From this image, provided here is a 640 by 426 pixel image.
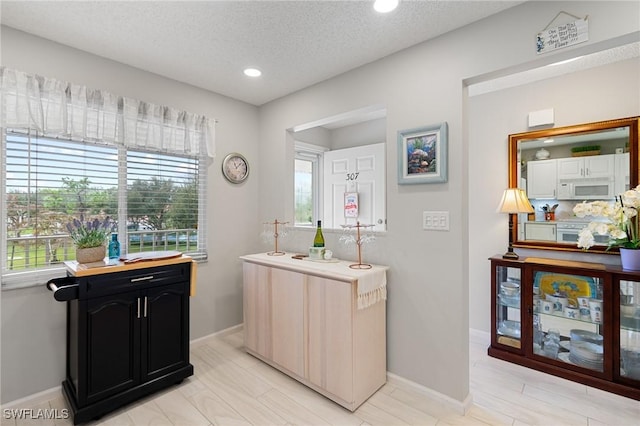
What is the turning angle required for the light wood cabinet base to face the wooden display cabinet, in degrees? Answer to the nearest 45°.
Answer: approximately 135° to its left

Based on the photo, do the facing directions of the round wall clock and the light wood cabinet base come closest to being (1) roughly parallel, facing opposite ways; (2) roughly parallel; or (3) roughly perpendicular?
roughly perpendicular

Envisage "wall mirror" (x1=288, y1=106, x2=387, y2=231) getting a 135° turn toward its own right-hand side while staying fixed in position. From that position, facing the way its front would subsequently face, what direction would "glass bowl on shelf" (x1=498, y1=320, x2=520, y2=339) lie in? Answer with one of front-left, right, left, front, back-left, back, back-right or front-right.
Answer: back-right

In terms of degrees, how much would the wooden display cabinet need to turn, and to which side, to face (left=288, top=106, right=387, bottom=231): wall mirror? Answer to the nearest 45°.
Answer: approximately 45° to its right

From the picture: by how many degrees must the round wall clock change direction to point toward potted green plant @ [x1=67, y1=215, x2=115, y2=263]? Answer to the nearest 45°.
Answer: approximately 90° to its right
